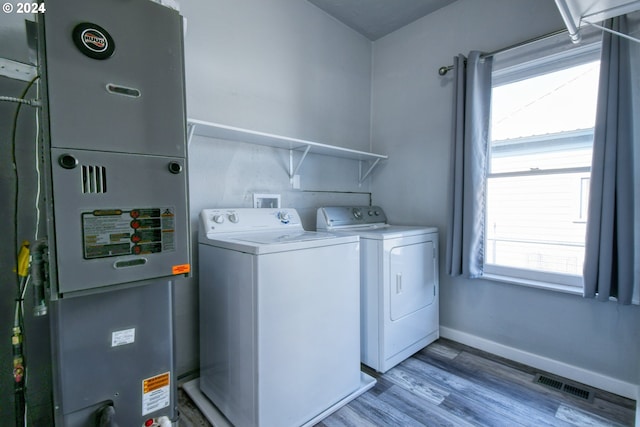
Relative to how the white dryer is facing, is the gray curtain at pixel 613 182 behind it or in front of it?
in front

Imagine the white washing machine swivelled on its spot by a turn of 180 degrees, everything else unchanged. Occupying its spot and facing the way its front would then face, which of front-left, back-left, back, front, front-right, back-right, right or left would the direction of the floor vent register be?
back-right

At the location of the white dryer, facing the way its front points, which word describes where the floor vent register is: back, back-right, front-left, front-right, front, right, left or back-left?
front-left

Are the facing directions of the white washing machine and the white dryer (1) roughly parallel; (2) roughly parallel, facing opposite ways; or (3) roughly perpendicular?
roughly parallel

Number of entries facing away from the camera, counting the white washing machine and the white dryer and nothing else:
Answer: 0

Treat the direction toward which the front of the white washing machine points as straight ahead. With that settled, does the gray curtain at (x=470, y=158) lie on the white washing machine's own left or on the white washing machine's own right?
on the white washing machine's own left

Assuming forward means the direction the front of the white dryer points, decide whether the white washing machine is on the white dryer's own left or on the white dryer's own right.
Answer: on the white dryer's own right

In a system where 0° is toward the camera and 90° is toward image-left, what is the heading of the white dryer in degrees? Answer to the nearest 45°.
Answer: approximately 315°
